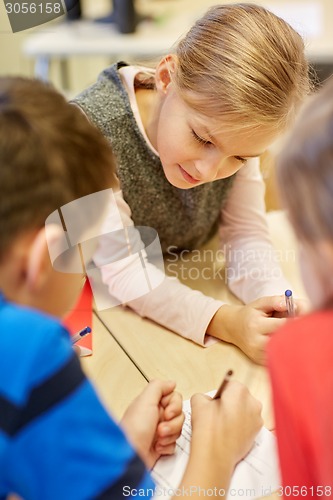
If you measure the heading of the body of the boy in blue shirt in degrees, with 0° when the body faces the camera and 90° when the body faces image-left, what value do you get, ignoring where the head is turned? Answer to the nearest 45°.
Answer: approximately 225°

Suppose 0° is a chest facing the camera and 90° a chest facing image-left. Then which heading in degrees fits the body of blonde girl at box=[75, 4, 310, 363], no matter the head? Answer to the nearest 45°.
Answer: approximately 315°

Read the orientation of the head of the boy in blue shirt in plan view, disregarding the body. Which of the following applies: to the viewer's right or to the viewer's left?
to the viewer's right

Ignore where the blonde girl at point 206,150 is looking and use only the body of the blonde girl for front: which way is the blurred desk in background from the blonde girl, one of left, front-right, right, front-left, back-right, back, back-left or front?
back-left

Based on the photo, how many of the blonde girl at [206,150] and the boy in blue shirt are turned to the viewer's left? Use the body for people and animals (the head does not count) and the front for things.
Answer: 0
